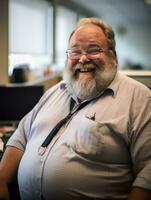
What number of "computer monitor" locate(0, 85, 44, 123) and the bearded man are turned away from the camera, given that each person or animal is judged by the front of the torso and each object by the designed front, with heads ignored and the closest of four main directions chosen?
0

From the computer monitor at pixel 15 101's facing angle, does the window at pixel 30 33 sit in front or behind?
behind

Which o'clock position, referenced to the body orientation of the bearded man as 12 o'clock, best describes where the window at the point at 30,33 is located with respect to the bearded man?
The window is roughly at 4 o'clock from the bearded man.

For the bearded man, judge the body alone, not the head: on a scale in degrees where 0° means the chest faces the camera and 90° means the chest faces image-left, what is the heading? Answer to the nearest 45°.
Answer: approximately 45°

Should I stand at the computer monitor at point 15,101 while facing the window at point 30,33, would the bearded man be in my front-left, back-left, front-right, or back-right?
back-right

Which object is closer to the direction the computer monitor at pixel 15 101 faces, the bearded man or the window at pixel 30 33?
the bearded man

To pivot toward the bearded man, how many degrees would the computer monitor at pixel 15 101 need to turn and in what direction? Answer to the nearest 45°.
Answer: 0° — it already faces them
